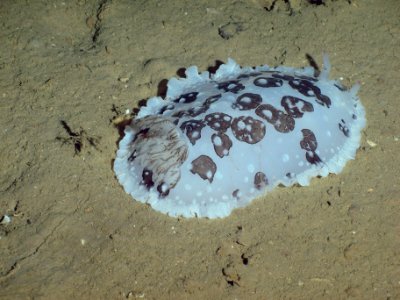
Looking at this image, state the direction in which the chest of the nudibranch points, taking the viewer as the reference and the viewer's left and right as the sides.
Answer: facing away from the viewer and to the right of the viewer
